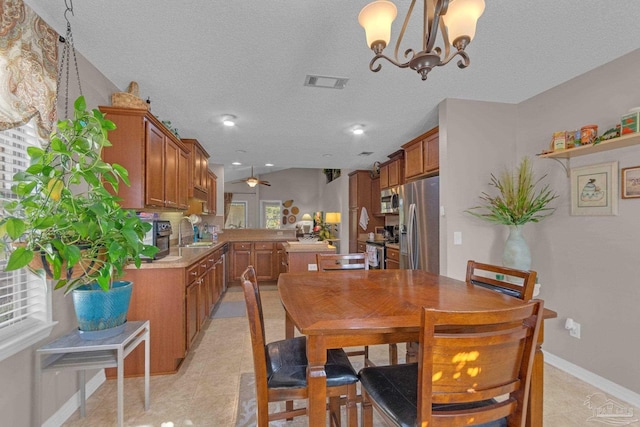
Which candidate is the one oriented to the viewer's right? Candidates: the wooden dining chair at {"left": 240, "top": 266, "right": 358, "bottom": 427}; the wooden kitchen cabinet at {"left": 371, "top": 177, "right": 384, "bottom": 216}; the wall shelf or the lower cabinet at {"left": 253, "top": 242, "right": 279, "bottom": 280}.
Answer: the wooden dining chair

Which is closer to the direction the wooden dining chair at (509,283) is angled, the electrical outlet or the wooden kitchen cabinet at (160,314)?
the wooden kitchen cabinet

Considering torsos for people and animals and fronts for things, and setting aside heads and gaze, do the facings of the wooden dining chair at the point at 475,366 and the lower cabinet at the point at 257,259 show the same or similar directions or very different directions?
very different directions

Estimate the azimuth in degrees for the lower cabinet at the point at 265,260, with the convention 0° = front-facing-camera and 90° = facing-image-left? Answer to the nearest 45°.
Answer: approximately 0°

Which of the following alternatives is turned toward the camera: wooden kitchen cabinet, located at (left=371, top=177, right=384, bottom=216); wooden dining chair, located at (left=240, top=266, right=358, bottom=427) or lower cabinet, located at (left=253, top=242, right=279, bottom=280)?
the lower cabinet

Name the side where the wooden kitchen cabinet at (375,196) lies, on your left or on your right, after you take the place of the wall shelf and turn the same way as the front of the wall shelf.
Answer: on your right

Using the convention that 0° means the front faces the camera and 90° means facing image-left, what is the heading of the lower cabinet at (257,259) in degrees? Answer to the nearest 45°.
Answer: approximately 0°

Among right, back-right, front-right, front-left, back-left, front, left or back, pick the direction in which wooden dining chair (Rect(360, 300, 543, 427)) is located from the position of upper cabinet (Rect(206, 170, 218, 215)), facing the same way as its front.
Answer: right

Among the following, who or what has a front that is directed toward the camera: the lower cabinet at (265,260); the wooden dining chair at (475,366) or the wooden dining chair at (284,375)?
the lower cabinet

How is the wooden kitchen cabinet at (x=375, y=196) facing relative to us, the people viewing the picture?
facing to the left of the viewer

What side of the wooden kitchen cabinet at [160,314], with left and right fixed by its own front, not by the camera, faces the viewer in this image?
right

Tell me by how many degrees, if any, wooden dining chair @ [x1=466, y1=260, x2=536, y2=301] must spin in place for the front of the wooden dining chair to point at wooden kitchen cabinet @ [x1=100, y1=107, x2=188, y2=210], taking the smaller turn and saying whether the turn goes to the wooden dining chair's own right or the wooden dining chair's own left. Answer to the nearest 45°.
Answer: approximately 45° to the wooden dining chair's own right

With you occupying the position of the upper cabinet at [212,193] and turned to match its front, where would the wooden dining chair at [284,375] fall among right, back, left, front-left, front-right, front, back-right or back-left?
right

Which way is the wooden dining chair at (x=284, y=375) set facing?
to the viewer's right

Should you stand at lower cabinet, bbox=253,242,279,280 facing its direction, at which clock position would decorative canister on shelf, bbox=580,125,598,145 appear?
The decorative canister on shelf is roughly at 11 o'clock from the lower cabinet.
